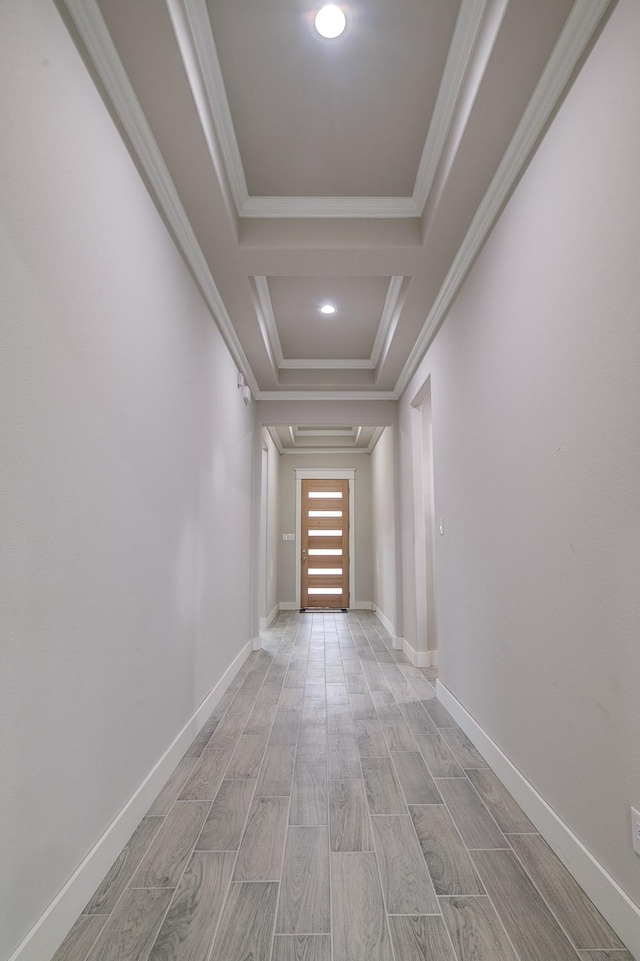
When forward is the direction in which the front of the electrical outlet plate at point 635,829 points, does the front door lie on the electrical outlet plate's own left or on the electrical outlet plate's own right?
on the electrical outlet plate's own right

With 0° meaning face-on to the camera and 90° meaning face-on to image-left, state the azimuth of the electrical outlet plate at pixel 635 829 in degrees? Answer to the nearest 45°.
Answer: approximately 90°
